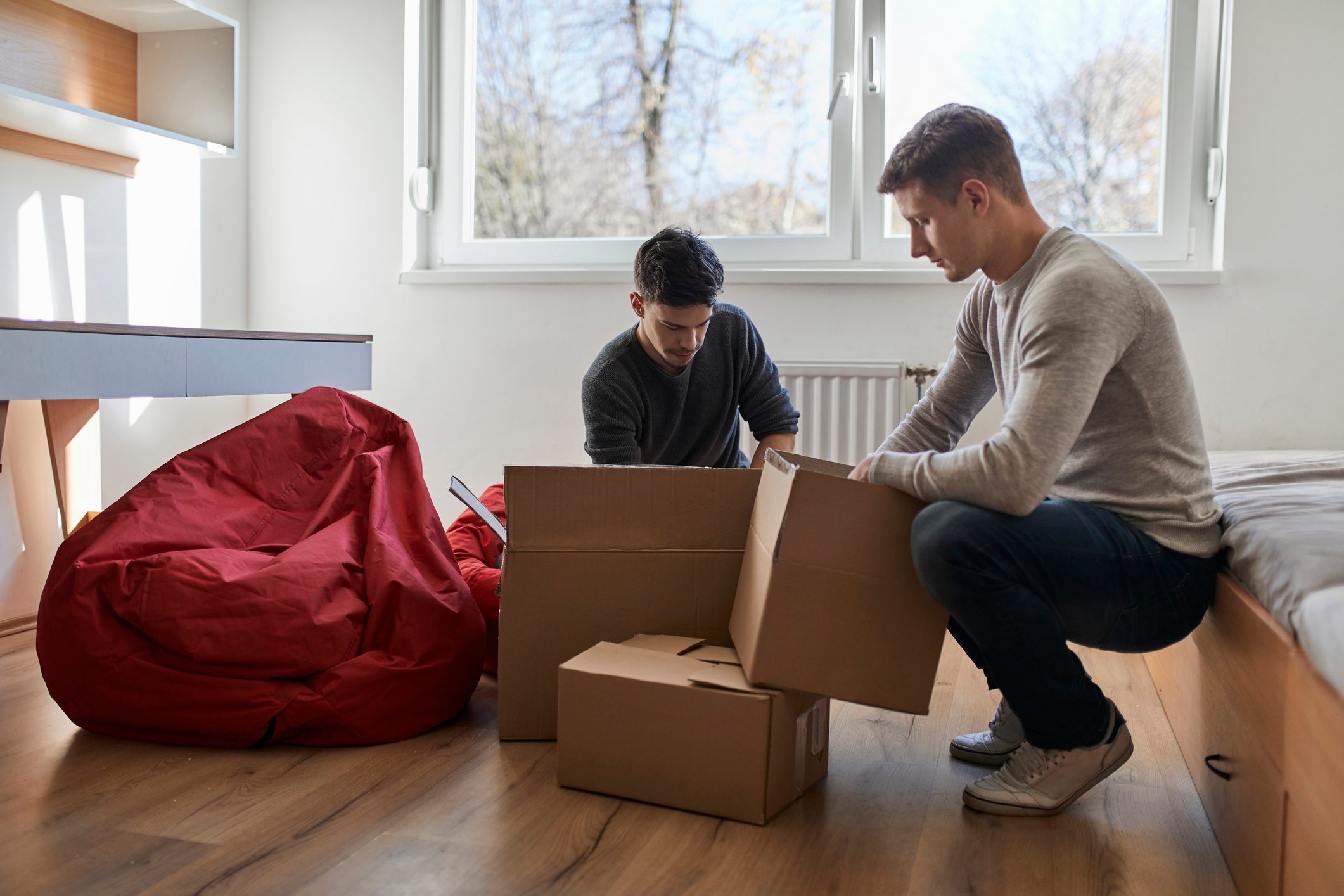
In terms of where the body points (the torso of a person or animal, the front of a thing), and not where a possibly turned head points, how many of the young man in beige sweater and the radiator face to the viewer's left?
1

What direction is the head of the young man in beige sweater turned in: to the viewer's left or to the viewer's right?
to the viewer's left

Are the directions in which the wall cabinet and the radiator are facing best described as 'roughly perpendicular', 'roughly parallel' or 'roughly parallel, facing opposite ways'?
roughly perpendicular

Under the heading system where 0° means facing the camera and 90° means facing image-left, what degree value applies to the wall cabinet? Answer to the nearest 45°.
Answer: approximately 315°

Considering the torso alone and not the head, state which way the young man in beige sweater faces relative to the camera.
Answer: to the viewer's left

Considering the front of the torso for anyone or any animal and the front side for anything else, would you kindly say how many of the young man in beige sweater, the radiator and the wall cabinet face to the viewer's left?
1

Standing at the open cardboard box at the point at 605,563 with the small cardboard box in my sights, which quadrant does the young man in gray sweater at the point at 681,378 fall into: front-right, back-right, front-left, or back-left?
back-left

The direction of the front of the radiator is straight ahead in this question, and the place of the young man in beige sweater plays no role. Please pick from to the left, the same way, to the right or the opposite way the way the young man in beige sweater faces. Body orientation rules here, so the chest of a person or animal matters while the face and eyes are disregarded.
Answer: to the right

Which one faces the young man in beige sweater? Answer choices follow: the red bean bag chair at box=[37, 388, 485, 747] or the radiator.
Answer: the radiator

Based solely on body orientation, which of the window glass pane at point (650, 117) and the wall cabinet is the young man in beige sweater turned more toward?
the wall cabinet

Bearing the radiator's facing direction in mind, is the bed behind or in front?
in front

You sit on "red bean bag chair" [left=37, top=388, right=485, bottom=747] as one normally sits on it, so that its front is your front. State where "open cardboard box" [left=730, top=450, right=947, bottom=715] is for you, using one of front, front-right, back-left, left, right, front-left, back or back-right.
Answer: left
